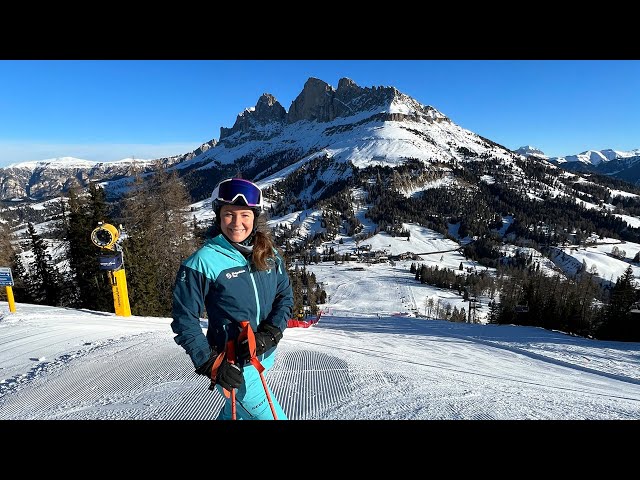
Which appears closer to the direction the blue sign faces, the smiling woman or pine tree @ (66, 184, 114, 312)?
the smiling woman

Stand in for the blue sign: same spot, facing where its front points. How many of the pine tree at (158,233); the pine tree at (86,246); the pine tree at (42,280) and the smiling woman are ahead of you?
1

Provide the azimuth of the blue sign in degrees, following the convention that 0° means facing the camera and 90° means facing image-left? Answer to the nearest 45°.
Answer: approximately 0°

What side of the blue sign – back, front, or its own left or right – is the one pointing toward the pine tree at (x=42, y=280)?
back

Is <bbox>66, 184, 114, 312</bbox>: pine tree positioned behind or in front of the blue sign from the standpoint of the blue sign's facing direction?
behind

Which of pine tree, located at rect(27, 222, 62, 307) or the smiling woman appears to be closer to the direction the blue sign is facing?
the smiling woman

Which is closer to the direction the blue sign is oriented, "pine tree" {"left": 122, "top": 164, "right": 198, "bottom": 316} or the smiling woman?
the smiling woman

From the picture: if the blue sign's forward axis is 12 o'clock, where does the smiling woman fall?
The smiling woman is roughly at 12 o'clock from the blue sign.

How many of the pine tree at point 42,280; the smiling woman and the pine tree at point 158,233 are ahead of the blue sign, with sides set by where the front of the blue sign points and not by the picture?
1
